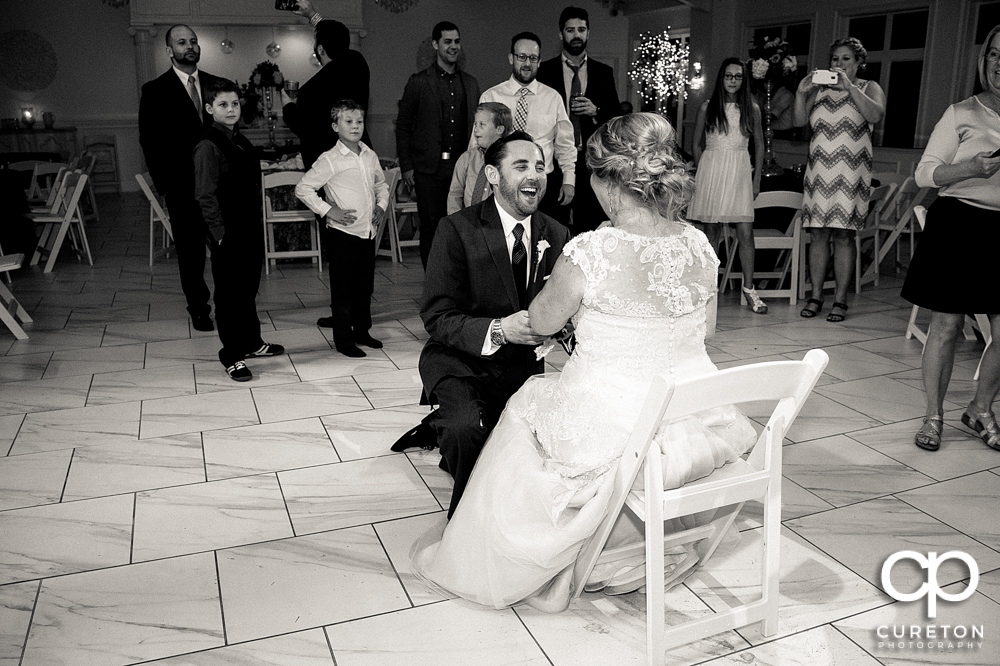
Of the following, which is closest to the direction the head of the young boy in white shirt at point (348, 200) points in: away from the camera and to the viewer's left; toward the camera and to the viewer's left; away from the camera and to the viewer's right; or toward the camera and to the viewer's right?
toward the camera and to the viewer's right

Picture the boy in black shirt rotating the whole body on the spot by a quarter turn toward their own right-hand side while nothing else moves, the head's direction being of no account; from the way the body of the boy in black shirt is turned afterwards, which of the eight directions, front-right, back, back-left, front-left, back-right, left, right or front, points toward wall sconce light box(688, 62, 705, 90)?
back

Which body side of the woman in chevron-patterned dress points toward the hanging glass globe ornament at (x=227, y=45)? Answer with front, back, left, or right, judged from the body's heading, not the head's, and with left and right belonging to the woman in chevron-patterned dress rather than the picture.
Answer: right

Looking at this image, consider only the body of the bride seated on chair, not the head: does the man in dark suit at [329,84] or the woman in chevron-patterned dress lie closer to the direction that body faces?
the man in dark suit

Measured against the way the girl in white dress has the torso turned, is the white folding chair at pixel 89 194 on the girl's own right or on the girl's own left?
on the girl's own right

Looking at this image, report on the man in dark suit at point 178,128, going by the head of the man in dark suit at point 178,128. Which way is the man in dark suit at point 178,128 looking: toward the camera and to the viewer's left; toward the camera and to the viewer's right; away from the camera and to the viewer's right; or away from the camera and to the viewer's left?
toward the camera and to the viewer's right

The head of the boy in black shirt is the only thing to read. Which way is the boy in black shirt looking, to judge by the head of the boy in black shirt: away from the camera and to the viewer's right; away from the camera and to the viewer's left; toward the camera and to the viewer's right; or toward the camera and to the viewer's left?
toward the camera and to the viewer's right

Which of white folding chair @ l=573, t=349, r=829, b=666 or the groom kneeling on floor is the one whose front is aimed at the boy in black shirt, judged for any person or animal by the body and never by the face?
the white folding chair

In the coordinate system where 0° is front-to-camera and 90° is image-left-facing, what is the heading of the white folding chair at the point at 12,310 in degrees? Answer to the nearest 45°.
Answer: approximately 270°

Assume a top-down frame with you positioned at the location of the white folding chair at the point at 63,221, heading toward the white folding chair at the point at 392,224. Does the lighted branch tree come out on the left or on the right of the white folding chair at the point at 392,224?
left

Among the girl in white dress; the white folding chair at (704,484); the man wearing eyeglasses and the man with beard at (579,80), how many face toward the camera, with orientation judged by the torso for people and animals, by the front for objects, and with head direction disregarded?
3

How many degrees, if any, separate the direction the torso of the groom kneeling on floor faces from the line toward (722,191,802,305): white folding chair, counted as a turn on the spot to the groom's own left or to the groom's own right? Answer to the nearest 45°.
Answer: approximately 90° to the groom's own left

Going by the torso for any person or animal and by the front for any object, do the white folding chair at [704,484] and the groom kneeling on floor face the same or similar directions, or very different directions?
very different directions
